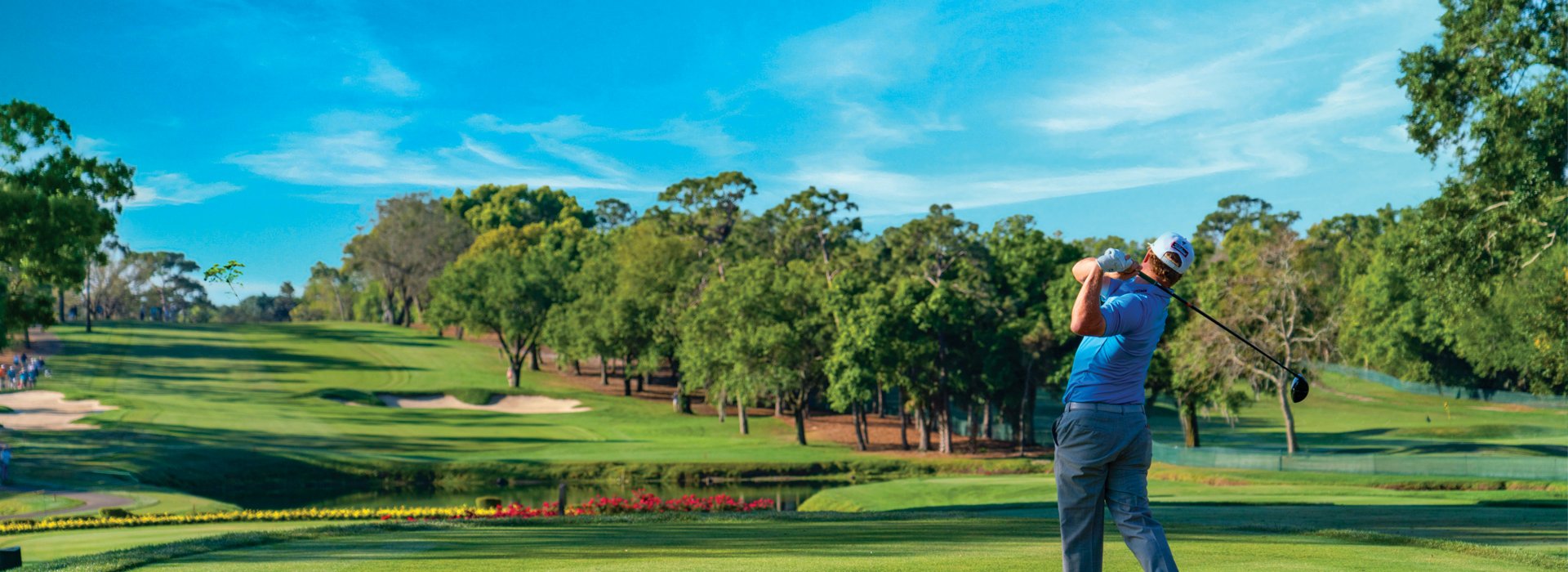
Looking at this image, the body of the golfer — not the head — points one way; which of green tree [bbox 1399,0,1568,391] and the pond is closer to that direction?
the pond

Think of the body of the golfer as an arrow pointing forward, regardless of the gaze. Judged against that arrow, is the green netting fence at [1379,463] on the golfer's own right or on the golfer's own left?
on the golfer's own right

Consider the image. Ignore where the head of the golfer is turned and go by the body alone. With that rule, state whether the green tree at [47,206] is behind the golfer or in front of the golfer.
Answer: in front

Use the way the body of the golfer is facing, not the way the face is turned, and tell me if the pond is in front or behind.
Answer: in front

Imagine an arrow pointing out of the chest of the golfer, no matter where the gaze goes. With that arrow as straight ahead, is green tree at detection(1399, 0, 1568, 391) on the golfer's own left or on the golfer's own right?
on the golfer's own right

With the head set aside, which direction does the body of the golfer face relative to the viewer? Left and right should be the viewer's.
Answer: facing away from the viewer and to the left of the viewer
